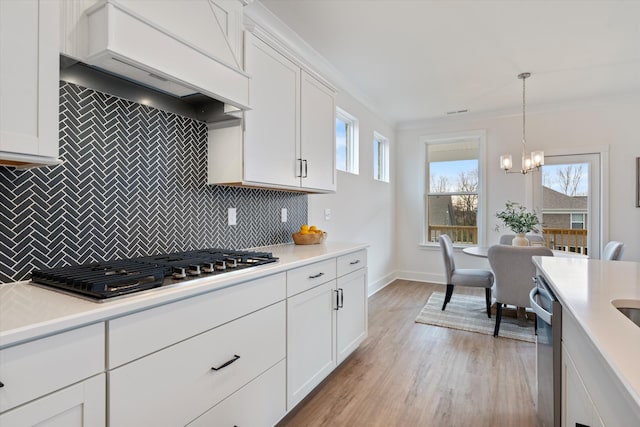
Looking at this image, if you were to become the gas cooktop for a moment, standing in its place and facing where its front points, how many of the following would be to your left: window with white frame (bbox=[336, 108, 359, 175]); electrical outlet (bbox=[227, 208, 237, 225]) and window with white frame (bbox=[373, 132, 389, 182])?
3

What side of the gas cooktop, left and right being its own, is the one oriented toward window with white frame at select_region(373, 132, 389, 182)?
left

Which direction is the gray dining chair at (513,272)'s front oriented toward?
away from the camera

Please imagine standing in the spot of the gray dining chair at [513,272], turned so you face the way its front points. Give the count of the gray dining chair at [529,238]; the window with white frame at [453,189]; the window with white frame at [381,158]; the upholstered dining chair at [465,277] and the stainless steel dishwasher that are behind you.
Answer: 1

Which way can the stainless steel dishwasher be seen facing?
to the viewer's left

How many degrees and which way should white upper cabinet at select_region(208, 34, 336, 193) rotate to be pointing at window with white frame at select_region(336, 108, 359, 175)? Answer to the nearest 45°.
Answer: approximately 90° to its left

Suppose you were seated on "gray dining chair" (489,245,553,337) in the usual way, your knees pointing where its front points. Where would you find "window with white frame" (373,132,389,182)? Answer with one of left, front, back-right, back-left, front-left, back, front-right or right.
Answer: front-left

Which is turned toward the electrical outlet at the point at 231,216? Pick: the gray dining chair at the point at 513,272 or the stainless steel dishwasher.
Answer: the stainless steel dishwasher

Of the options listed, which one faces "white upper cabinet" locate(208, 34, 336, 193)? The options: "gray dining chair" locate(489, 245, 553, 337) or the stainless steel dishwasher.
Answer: the stainless steel dishwasher

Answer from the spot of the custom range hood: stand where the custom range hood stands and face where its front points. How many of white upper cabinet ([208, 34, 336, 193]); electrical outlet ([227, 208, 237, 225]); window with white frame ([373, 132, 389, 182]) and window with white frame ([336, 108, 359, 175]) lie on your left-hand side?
4

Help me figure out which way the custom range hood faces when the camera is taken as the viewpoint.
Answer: facing the viewer and to the right of the viewer

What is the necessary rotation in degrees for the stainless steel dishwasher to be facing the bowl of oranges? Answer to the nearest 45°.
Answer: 0° — it already faces it

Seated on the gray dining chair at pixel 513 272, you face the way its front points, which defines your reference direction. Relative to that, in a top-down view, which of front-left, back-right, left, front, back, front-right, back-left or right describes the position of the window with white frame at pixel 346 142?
left
